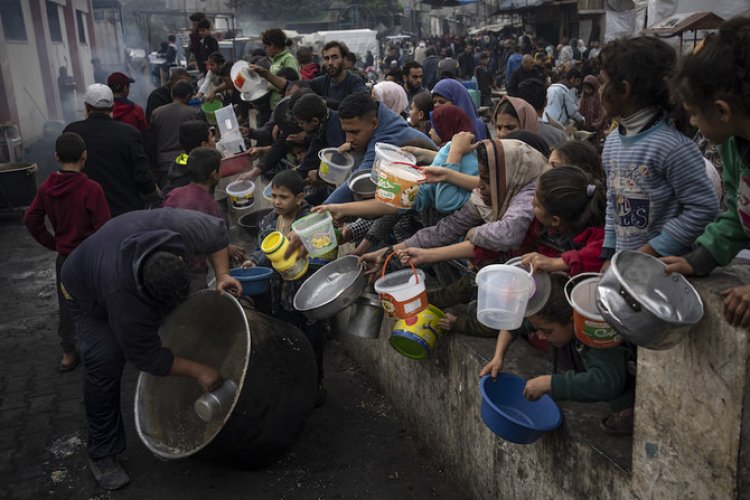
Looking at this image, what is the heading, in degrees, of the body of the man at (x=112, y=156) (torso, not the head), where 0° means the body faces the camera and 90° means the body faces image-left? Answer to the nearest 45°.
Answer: approximately 180°

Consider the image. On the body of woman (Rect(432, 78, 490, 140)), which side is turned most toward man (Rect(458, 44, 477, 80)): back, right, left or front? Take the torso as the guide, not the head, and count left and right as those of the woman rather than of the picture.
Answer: right

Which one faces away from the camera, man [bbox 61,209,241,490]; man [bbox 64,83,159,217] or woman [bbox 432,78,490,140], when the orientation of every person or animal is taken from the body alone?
man [bbox 64,83,159,217]

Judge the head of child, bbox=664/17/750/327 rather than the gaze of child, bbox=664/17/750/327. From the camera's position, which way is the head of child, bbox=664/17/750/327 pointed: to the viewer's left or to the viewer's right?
to the viewer's left

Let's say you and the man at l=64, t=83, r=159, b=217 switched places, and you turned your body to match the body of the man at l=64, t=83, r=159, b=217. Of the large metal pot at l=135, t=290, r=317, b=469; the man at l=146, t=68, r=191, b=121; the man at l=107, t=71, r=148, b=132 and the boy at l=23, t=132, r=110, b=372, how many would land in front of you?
2

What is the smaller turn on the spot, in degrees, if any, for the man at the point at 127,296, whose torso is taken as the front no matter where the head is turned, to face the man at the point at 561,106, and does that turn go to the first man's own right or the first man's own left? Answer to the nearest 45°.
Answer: approximately 90° to the first man's own left

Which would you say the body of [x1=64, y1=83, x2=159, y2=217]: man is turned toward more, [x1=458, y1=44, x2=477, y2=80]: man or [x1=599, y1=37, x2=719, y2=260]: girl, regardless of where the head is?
the man

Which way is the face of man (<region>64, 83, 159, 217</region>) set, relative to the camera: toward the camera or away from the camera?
away from the camera

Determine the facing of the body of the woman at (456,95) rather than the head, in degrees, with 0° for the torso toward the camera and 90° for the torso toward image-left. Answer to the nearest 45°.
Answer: approximately 90°

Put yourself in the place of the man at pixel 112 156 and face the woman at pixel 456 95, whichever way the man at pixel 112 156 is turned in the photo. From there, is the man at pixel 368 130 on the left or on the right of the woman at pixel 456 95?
right

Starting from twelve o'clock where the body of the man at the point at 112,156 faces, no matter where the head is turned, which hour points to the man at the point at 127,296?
the man at the point at 127,296 is roughly at 6 o'clock from the man at the point at 112,156.
